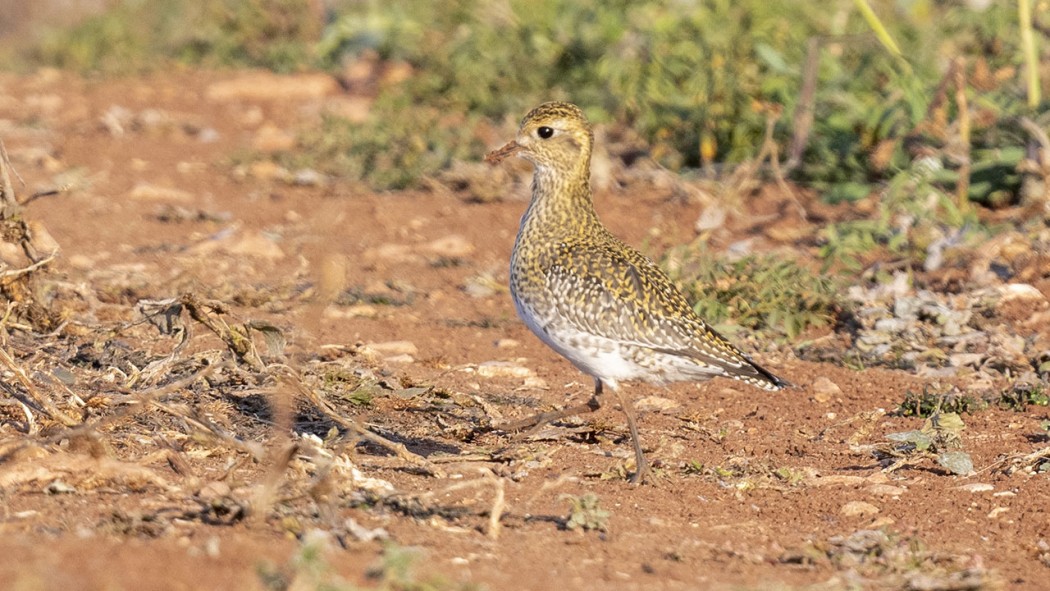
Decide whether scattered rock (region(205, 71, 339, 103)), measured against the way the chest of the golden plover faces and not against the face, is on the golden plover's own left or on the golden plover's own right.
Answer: on the golden plover's own right

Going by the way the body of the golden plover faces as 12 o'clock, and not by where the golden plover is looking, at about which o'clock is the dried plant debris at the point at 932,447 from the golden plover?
The dried plant debris is roughly at 6 o'clock from the golden plover.

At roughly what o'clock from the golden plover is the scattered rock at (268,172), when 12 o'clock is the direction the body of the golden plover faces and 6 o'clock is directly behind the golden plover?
The scattered rock is roughly at 2 o'clock from the golden plover.

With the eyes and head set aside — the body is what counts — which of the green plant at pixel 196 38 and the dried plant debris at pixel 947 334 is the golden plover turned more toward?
the green plant

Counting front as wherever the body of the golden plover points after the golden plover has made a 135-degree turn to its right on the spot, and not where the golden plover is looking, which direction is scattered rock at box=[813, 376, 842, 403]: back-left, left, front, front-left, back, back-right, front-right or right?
front

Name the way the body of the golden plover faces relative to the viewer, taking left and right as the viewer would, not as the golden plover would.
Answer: facing to the left of the viewer

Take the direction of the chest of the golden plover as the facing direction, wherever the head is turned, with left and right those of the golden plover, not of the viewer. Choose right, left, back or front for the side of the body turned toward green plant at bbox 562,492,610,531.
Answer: left
